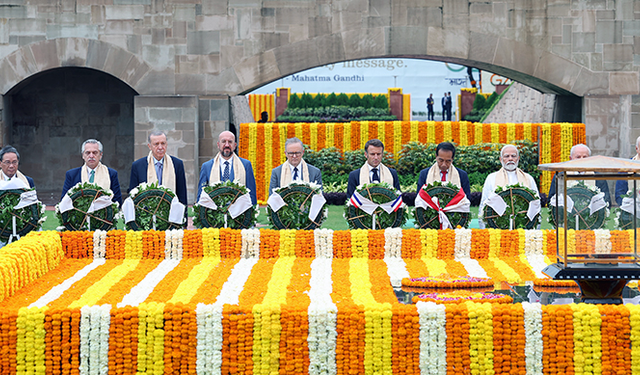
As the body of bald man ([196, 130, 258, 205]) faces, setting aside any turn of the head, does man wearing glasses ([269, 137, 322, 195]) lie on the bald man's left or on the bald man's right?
on the bald man's left

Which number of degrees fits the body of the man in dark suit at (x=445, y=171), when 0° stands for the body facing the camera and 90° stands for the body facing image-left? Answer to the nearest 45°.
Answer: approximately 0°

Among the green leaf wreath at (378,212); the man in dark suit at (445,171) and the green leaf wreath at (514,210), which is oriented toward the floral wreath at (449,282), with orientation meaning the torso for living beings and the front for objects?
the man in dark suit

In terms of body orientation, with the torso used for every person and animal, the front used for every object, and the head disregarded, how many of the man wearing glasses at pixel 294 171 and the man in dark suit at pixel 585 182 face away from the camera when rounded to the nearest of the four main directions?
0

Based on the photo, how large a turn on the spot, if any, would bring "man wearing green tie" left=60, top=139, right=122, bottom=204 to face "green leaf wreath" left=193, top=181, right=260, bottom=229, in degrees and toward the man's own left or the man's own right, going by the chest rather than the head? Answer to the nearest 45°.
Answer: approximately 45° to the man's own left

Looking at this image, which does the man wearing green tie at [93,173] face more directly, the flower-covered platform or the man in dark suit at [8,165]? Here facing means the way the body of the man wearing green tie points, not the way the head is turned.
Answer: the flower-covered platform

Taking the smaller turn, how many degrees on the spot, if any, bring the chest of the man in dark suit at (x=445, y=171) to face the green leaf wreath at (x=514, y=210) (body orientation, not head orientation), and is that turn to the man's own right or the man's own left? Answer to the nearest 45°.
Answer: approximately 45° to the man's own left
